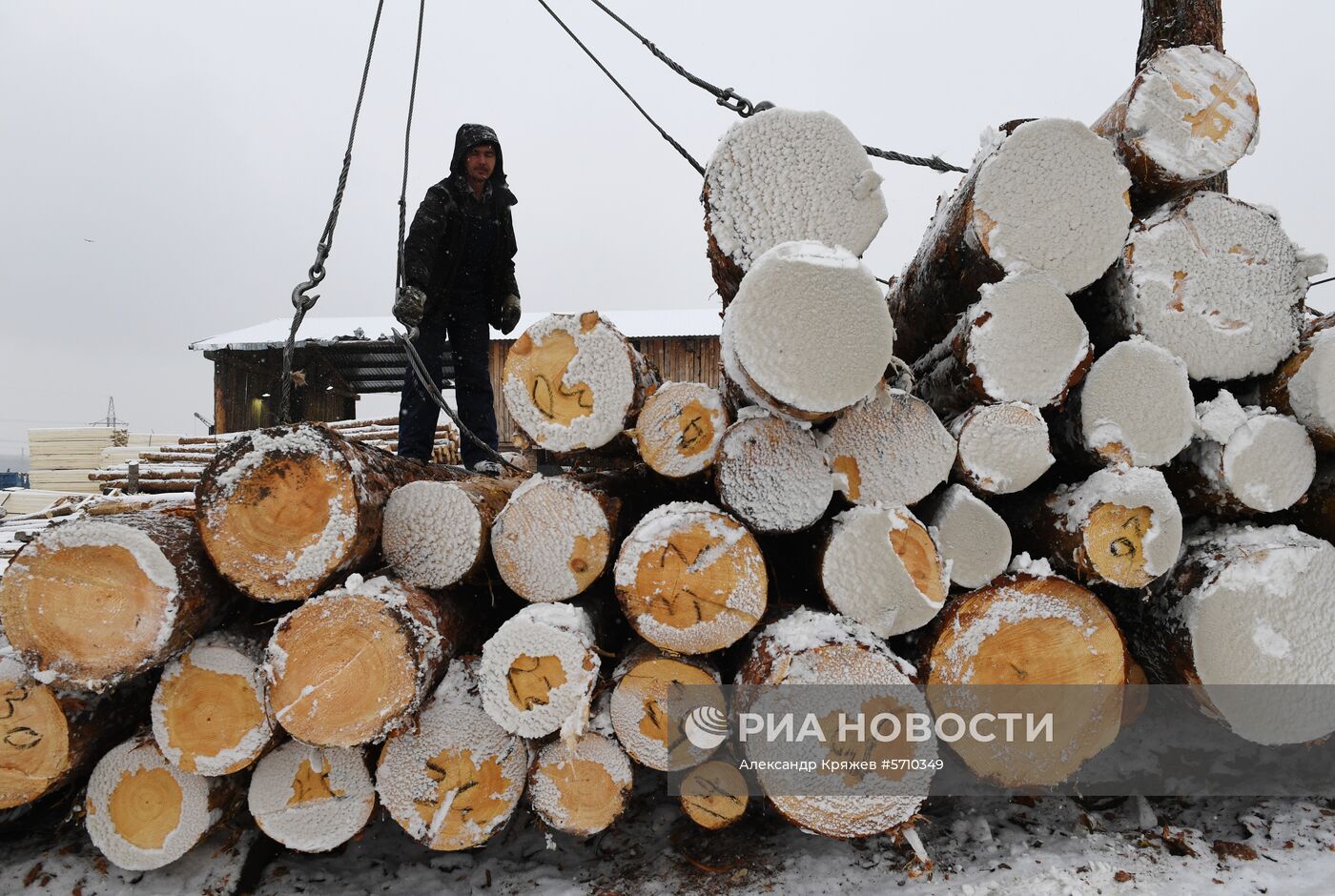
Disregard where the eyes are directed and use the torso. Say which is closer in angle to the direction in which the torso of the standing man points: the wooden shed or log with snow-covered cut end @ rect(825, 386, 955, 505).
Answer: the log with snow-covered cut end

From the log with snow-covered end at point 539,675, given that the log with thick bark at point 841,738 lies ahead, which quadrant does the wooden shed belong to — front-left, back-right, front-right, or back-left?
back-left

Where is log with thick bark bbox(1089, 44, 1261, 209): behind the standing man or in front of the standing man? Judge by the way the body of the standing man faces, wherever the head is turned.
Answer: in front

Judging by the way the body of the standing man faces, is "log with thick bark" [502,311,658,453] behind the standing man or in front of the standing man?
in front

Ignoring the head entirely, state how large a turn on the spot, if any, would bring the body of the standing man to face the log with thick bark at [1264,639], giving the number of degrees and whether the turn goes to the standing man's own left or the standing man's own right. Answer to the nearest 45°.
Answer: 0° — they already face it

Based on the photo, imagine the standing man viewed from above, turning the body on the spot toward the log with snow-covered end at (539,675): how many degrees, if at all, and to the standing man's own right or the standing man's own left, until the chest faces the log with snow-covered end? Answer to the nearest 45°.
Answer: approximately 45° to the standing man's own right
